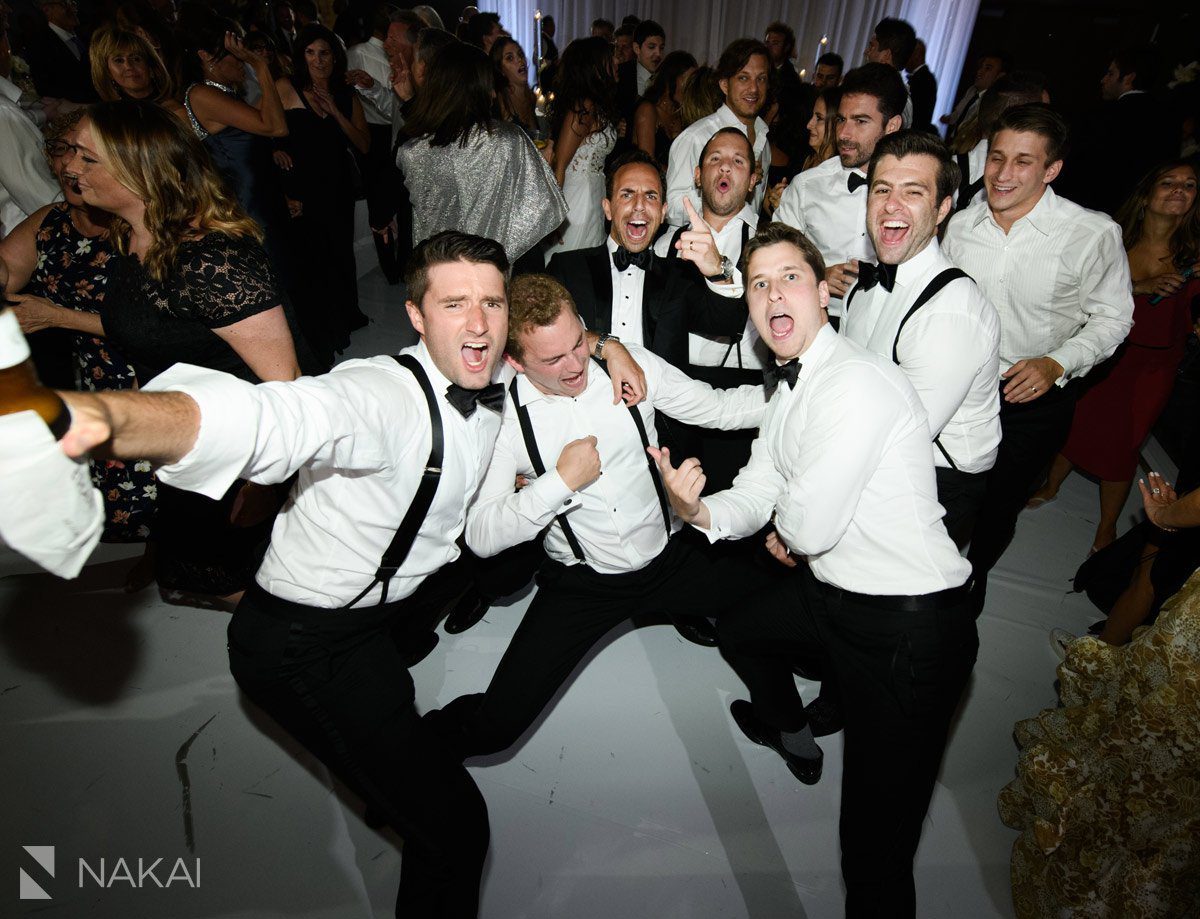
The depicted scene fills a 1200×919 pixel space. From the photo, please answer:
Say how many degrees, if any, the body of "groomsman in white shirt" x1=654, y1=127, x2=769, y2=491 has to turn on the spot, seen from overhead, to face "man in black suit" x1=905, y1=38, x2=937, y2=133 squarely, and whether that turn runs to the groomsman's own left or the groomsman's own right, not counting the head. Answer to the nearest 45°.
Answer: approximately 180°

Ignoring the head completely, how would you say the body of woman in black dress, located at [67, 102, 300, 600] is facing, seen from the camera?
to the viewer's left

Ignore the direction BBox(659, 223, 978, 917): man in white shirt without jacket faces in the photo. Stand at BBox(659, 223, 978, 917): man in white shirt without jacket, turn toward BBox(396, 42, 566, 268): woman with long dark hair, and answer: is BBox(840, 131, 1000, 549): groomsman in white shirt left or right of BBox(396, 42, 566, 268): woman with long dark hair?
right

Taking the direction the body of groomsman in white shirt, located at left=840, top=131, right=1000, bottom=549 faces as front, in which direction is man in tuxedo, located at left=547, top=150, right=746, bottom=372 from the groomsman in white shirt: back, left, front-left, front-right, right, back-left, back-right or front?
front-right

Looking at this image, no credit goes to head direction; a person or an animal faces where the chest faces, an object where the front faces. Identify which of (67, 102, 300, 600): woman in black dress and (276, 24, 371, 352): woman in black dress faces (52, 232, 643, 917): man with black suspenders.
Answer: (276, 24, 371, 352): woman in black dress

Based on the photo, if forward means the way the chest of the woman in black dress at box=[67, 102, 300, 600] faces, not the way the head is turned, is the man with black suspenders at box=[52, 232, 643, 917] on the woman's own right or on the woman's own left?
on the woman's own left

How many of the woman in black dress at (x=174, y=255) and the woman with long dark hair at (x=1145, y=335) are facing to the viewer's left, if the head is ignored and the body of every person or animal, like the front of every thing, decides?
1

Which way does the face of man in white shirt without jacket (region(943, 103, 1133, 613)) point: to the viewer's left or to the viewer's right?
to the viewer's left

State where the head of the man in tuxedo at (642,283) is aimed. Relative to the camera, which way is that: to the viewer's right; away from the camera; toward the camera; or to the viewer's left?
toward the camera

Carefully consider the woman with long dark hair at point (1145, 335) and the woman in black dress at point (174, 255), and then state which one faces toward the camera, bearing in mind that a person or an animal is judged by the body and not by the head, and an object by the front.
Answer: the woman with long dark hair

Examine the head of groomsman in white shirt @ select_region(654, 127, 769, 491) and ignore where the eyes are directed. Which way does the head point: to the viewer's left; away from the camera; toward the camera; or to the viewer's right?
toward the camera

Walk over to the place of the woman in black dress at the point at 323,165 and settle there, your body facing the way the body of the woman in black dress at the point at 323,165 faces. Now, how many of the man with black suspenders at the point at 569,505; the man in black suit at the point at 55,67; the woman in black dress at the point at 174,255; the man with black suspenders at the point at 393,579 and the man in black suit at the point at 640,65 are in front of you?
3

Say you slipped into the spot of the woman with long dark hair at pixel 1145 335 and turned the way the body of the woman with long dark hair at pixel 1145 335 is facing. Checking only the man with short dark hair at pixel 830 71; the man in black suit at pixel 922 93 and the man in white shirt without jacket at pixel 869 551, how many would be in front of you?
1

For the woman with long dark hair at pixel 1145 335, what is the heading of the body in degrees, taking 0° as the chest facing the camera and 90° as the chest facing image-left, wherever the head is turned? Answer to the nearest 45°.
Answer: approximately 0°

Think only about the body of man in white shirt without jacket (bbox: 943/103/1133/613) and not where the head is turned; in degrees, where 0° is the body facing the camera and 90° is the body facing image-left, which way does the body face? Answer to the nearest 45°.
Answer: approximately 45°

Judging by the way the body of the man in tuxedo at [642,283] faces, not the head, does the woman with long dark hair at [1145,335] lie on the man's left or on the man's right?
on the man's left

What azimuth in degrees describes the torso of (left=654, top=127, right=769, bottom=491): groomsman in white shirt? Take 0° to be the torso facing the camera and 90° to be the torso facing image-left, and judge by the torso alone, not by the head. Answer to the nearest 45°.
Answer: approximately 0°

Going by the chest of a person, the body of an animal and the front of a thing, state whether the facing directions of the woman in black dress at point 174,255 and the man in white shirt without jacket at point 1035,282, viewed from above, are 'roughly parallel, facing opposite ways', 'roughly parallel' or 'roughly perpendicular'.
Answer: roughly parallel

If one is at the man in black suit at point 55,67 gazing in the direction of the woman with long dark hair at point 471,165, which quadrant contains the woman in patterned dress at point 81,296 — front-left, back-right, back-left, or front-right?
front-right

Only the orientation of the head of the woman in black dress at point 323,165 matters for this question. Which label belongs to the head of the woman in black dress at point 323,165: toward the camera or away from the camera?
toward the camera
